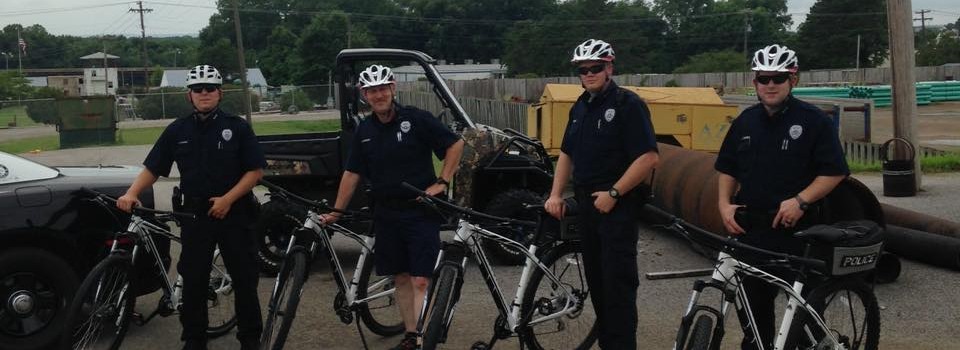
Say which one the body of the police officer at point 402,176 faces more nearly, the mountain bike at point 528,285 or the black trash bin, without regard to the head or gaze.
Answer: the mountain bike

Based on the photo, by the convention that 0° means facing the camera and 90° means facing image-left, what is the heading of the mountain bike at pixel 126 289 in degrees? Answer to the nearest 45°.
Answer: approximately 45°

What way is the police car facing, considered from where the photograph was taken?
facing to the left of the viewer

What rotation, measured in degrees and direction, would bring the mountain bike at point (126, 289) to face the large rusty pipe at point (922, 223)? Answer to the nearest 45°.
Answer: approximately 135° to its left

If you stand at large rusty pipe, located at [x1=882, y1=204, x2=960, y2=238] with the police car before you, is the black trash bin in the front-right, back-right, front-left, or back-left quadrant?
back-right

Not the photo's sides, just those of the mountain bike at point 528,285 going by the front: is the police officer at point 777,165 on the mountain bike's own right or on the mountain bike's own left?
on the mountain bike's own left

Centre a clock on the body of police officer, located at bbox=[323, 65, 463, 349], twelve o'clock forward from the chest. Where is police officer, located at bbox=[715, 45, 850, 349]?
police officer, located at bbox=[715, 45, 850, 349] is roughly at 10 o'clock from police officer, located at bbox=[323, 65, 463, 349].

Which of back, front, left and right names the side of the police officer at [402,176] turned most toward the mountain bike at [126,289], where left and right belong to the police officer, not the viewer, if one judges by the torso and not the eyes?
right

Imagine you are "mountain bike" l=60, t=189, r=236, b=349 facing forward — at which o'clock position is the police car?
The police car is roughly at 3 o'clock from the mountain bike.

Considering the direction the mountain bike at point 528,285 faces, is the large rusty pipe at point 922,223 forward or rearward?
rearward

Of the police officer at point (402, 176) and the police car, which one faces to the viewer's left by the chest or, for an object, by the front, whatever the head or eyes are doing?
the police car

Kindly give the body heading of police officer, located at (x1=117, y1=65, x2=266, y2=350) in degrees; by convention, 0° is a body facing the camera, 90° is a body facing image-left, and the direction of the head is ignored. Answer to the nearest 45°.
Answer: approximately 0°
